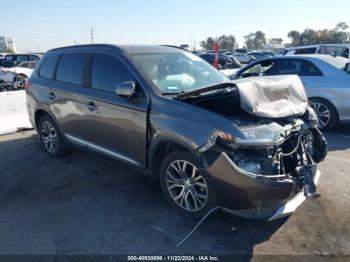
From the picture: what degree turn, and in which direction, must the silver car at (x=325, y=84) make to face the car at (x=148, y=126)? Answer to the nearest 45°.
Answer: approximately 90° to its left

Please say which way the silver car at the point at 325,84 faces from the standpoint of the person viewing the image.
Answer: facing away from the viewer and to the left of the viewer

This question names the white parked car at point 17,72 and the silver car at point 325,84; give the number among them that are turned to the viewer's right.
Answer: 0

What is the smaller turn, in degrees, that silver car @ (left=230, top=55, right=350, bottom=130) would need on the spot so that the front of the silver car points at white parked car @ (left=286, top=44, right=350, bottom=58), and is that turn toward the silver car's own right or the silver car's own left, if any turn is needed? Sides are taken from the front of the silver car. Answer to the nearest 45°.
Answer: approximately 45° to the silver car's own right

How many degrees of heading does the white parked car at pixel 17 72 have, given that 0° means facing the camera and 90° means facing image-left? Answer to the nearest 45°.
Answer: approximately 45°

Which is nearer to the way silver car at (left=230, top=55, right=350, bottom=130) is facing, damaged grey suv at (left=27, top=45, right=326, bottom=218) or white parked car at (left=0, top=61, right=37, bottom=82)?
the white parked car

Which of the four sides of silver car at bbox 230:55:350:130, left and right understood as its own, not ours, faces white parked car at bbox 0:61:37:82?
front
